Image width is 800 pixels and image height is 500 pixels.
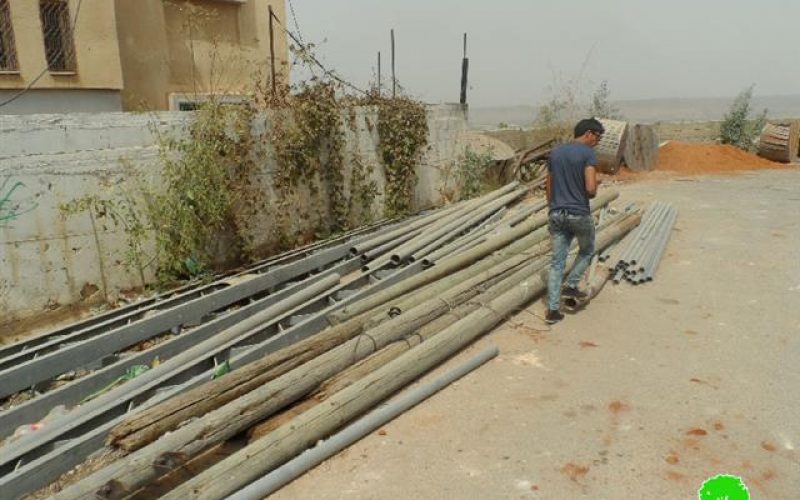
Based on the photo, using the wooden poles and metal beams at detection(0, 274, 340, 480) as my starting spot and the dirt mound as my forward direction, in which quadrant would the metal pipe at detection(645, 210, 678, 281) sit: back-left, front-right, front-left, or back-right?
front-right

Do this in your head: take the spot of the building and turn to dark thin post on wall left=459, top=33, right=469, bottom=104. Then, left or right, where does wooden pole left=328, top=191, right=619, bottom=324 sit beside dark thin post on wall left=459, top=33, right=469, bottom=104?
right

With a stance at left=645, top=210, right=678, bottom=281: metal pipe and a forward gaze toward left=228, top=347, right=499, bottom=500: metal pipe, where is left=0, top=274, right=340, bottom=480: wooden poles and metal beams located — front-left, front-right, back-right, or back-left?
front-right

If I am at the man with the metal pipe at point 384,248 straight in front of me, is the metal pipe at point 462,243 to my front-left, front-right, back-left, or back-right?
front-right

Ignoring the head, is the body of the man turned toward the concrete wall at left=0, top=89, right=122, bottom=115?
no
